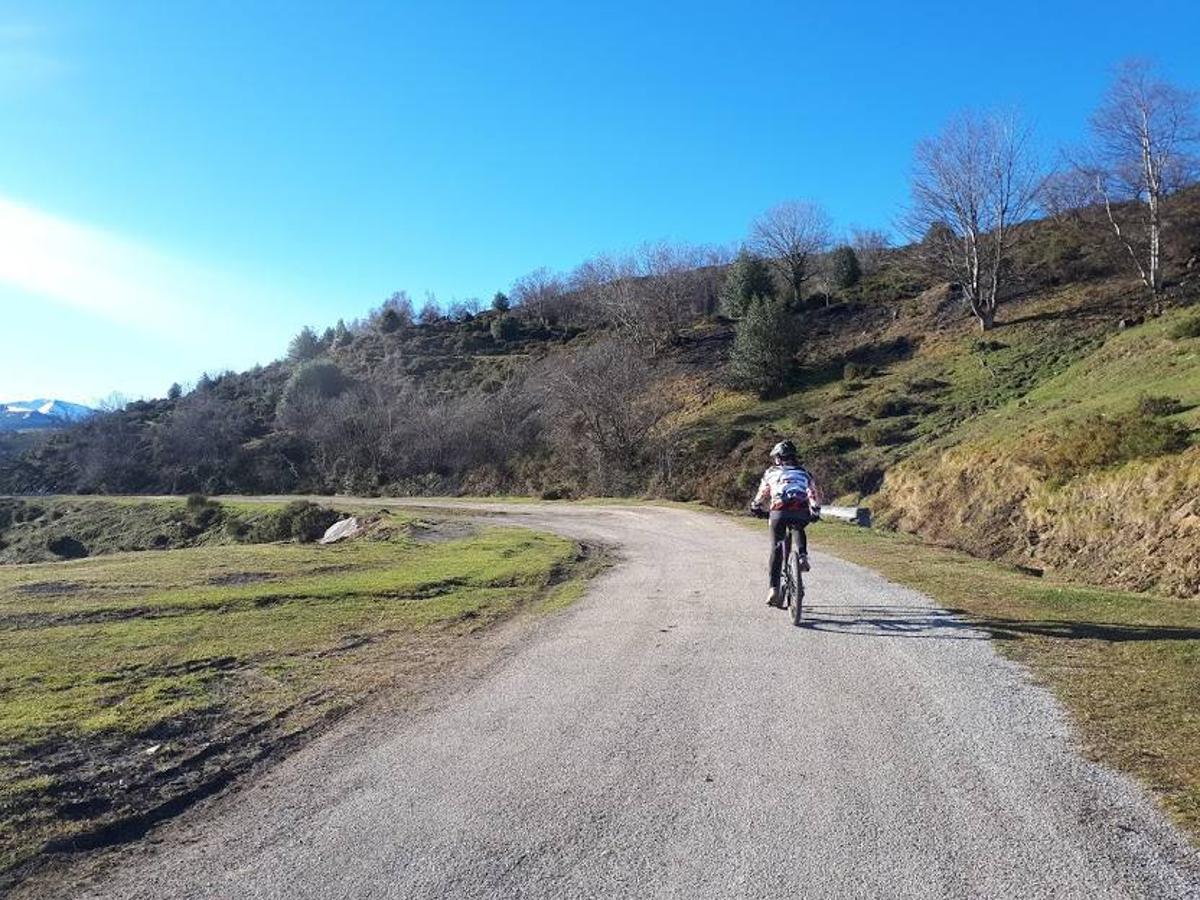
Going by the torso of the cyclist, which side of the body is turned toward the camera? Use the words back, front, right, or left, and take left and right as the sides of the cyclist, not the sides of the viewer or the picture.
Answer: back

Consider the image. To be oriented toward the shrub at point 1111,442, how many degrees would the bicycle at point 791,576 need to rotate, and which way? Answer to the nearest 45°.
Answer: approximately 45° to its right

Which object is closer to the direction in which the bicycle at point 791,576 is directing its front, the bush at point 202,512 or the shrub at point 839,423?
the shrub

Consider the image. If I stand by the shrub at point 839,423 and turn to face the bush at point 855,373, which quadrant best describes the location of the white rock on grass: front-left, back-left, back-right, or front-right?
back-left

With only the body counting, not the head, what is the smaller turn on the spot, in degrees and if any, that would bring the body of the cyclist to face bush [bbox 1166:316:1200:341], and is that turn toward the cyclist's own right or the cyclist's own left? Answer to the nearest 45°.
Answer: approximately 45° to the cyclist's own right

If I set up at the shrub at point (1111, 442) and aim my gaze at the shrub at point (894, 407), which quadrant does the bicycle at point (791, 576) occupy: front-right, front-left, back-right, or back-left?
back-left

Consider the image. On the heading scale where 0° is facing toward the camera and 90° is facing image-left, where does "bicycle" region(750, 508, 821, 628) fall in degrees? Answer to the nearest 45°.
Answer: approximately 180°

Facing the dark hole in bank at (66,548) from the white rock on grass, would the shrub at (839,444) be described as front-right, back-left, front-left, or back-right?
back-right

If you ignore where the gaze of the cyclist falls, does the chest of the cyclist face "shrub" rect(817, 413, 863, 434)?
yes
